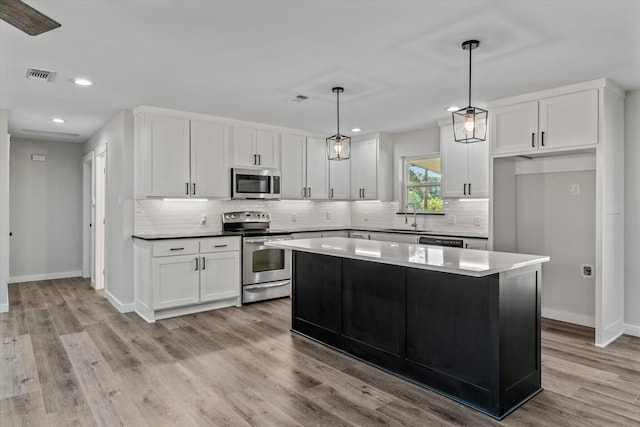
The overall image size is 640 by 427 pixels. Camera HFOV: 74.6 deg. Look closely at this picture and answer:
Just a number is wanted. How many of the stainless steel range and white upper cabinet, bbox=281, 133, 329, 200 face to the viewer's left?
0

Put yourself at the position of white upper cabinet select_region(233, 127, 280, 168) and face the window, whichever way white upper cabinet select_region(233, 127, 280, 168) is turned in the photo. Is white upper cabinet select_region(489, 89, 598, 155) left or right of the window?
right

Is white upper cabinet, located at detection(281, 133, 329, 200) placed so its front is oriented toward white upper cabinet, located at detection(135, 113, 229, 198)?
no

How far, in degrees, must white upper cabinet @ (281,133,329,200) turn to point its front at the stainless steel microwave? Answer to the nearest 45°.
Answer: approximately 90° to its right

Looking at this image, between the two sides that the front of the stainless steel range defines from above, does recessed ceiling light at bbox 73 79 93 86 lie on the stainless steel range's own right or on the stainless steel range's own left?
on the stainless steel range's own right

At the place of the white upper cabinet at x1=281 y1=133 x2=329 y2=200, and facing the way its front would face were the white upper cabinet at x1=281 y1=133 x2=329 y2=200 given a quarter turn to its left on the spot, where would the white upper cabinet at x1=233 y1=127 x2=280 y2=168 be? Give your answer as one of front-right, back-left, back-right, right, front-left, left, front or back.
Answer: back

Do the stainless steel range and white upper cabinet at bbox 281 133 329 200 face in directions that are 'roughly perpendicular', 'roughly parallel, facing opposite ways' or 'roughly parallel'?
roughly parallel

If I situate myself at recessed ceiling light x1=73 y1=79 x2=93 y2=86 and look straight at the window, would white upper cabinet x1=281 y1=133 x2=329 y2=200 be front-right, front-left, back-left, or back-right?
front-left

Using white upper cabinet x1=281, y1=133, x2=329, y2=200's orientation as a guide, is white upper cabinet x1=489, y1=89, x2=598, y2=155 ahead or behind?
ahead

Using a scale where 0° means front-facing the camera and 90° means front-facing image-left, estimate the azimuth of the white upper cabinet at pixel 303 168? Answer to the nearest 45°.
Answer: approximately 315°

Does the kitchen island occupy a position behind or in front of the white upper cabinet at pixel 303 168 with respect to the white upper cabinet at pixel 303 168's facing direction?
in front

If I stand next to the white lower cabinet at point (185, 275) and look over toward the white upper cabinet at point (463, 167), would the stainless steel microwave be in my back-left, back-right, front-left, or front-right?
front-left

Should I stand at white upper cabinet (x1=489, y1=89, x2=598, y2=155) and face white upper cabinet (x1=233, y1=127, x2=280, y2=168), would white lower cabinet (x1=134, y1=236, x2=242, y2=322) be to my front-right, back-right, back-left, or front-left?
front-left

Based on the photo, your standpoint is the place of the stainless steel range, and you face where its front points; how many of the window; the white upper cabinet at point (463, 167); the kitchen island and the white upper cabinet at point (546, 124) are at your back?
0
